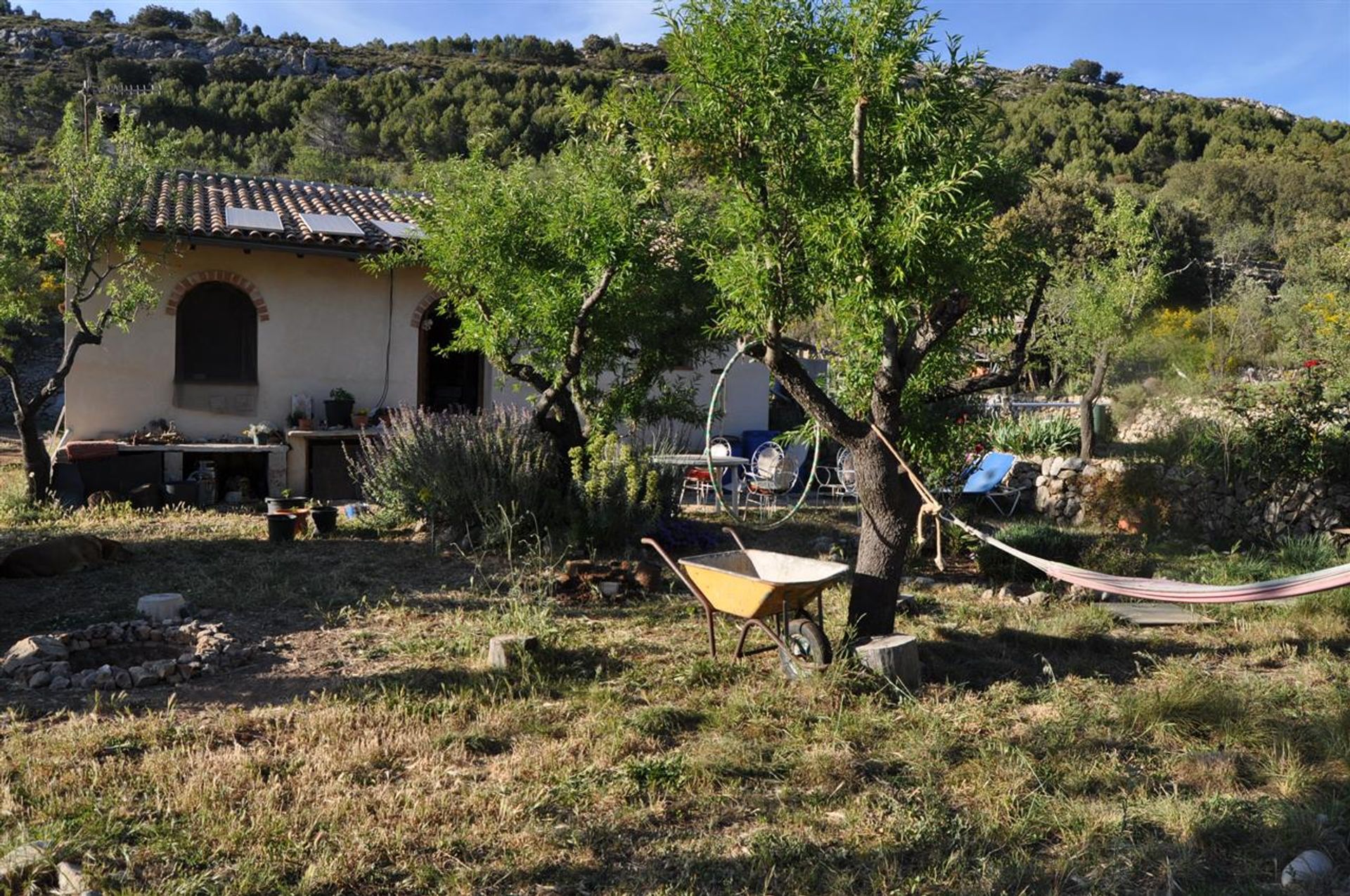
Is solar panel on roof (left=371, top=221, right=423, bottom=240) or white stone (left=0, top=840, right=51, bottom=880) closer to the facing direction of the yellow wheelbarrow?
the white stone

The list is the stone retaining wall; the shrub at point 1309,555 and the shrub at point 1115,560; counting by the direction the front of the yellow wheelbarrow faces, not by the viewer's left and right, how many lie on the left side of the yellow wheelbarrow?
3

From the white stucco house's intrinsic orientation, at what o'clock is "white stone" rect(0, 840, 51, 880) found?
The white stone is roughly at 12 o'clock from the white stucco house.

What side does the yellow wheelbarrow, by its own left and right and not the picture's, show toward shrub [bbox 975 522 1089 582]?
left

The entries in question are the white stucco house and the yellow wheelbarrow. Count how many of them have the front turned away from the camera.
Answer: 0

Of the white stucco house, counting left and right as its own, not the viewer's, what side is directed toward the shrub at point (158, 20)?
back

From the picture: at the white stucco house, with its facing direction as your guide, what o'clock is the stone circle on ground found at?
The stone circle on ground is roughly at 12 o'clock from the white stucco house.

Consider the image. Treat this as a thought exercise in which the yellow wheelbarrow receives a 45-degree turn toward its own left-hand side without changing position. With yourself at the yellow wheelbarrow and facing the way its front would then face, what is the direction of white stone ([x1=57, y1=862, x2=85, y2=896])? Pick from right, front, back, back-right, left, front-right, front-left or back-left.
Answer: back-right

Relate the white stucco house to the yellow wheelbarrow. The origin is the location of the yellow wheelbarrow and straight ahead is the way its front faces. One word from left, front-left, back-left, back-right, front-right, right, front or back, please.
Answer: back

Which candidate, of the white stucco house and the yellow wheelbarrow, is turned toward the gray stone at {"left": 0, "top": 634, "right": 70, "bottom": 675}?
the white stucco house

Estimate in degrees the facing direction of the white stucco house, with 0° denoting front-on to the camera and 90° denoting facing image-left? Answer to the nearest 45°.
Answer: approximately 0°

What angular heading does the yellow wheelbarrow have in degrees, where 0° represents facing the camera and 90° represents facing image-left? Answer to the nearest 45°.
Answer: approximately 315°

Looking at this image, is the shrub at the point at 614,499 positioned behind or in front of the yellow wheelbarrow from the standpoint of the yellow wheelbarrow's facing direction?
behind

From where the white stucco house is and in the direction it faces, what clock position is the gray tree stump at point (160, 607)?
The gray tree stump is roughly at 12 o'clock from the white stucco house.

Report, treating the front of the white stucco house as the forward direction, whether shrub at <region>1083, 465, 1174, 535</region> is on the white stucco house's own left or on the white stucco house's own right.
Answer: on the white stucco house's own left

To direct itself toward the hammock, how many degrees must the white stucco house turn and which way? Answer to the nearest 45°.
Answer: approximately 45° to its left
